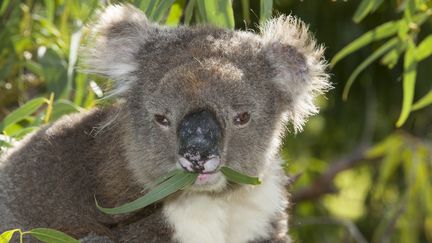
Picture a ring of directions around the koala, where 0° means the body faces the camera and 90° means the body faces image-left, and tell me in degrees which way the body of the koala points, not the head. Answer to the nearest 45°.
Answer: approximately 315°

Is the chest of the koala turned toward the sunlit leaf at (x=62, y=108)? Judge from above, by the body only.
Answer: no

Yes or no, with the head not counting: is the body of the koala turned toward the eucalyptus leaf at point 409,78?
no

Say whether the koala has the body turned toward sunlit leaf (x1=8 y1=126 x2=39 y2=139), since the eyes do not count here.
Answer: no

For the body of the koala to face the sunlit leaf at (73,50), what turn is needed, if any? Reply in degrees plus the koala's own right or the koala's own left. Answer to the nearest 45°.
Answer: approximately 180°
